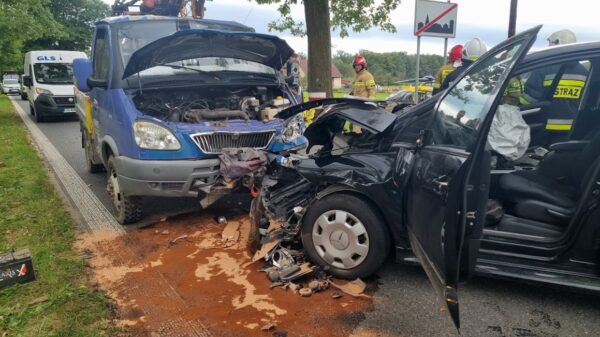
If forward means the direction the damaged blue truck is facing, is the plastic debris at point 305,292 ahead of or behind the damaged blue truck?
ahead

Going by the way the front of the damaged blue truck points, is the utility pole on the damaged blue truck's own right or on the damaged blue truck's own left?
on the damaged blue truck's own left

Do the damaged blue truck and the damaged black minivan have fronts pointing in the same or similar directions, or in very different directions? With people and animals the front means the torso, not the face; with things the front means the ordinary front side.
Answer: very different directions

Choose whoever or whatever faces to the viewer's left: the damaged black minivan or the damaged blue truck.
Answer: the damaged black minivan

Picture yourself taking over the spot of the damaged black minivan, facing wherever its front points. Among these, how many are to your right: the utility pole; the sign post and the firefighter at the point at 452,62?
3

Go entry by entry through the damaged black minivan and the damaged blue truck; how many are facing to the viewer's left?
1

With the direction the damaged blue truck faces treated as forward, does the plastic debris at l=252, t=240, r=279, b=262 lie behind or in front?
in front

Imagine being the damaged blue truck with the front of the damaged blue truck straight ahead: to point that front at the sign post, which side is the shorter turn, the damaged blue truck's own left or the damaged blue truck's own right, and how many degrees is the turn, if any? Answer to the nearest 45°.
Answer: approximately 90° to the damaged blue truck's own left

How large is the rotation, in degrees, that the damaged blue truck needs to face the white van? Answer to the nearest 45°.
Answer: approximately 135° to its left

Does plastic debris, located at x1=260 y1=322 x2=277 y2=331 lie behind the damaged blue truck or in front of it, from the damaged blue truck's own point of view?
in front

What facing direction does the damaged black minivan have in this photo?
to the viewer's left

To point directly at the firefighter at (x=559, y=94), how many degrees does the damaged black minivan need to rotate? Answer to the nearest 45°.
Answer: approximately 135° to its right

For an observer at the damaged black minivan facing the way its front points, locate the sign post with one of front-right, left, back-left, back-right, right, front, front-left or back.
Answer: right

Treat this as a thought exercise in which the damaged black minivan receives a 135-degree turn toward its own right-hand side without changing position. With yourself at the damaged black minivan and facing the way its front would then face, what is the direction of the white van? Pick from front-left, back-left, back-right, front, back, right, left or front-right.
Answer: left
